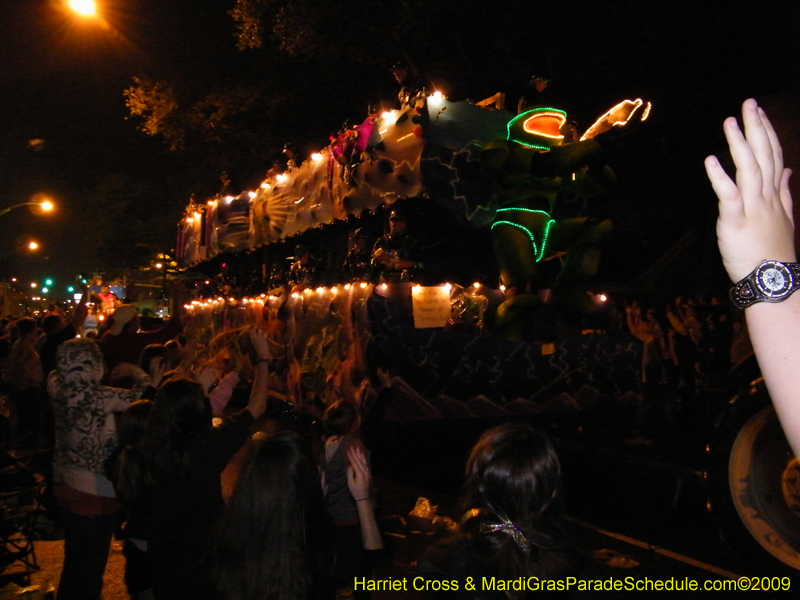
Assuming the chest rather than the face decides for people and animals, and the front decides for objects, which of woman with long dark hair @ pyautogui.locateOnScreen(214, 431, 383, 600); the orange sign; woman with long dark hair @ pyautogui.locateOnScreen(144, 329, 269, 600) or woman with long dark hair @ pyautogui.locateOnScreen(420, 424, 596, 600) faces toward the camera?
the orange sign

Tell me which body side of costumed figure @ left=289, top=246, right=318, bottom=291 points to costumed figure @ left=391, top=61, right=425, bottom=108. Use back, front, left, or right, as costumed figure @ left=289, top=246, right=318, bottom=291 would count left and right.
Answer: left

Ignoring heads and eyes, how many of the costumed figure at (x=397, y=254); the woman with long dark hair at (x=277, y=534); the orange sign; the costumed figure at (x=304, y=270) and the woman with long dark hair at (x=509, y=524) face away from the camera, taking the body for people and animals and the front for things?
2

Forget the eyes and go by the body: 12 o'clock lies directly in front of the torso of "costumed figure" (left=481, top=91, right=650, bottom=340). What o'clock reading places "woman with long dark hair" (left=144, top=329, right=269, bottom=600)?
The woman with long dark hair is roughly at 2 o'clock from the costumed figure.

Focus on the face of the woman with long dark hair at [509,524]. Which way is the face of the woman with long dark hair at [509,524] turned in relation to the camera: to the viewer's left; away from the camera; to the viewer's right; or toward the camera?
away from the camera

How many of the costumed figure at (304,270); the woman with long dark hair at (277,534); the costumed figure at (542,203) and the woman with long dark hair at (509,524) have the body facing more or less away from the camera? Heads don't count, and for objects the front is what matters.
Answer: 2

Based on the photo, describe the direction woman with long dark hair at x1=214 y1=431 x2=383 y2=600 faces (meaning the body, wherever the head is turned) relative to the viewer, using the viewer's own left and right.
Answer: facing away from the viewer

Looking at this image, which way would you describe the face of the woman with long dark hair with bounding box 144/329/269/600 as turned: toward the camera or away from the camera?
away from the camera

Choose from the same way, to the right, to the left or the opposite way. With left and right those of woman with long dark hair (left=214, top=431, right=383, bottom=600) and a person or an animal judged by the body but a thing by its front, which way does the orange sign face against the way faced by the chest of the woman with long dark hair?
the opposite way

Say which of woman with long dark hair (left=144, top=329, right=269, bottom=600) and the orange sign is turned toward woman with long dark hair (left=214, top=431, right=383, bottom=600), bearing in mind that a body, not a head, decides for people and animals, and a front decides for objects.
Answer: the orange sign
